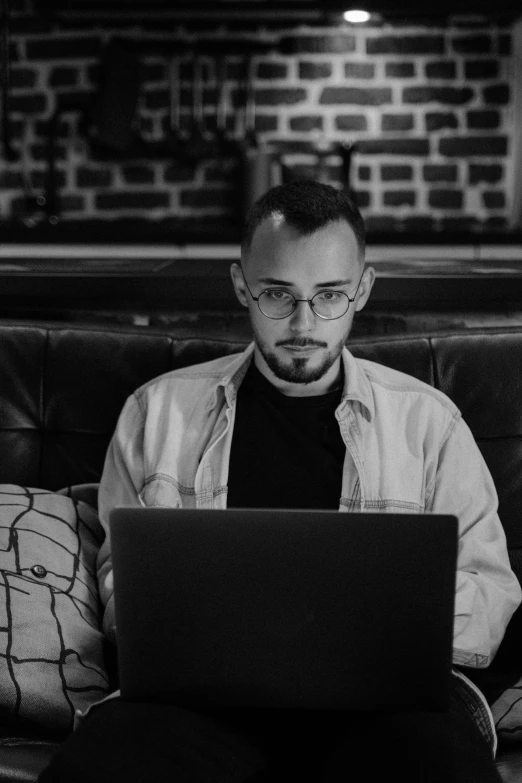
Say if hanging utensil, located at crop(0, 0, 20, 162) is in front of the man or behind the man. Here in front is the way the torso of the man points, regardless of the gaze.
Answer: behind

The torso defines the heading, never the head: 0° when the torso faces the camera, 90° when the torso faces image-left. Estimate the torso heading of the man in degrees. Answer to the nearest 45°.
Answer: approximately 0°

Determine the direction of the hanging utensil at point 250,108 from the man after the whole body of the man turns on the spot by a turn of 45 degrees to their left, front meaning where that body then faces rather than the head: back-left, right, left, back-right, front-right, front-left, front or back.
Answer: back-left

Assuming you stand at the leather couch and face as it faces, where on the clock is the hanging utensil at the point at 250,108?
The hanging utensil is roughly at 6 o'clock from the leather couch.

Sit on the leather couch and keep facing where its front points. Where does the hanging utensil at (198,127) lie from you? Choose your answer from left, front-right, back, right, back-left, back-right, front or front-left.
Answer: back

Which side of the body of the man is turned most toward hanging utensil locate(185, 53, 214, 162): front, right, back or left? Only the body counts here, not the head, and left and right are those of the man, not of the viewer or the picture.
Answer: back

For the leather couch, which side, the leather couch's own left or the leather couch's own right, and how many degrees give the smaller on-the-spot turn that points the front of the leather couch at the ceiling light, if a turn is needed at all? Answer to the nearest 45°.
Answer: approximately 180°

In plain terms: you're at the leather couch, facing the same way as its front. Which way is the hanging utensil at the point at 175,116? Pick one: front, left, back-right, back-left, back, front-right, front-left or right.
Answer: back
